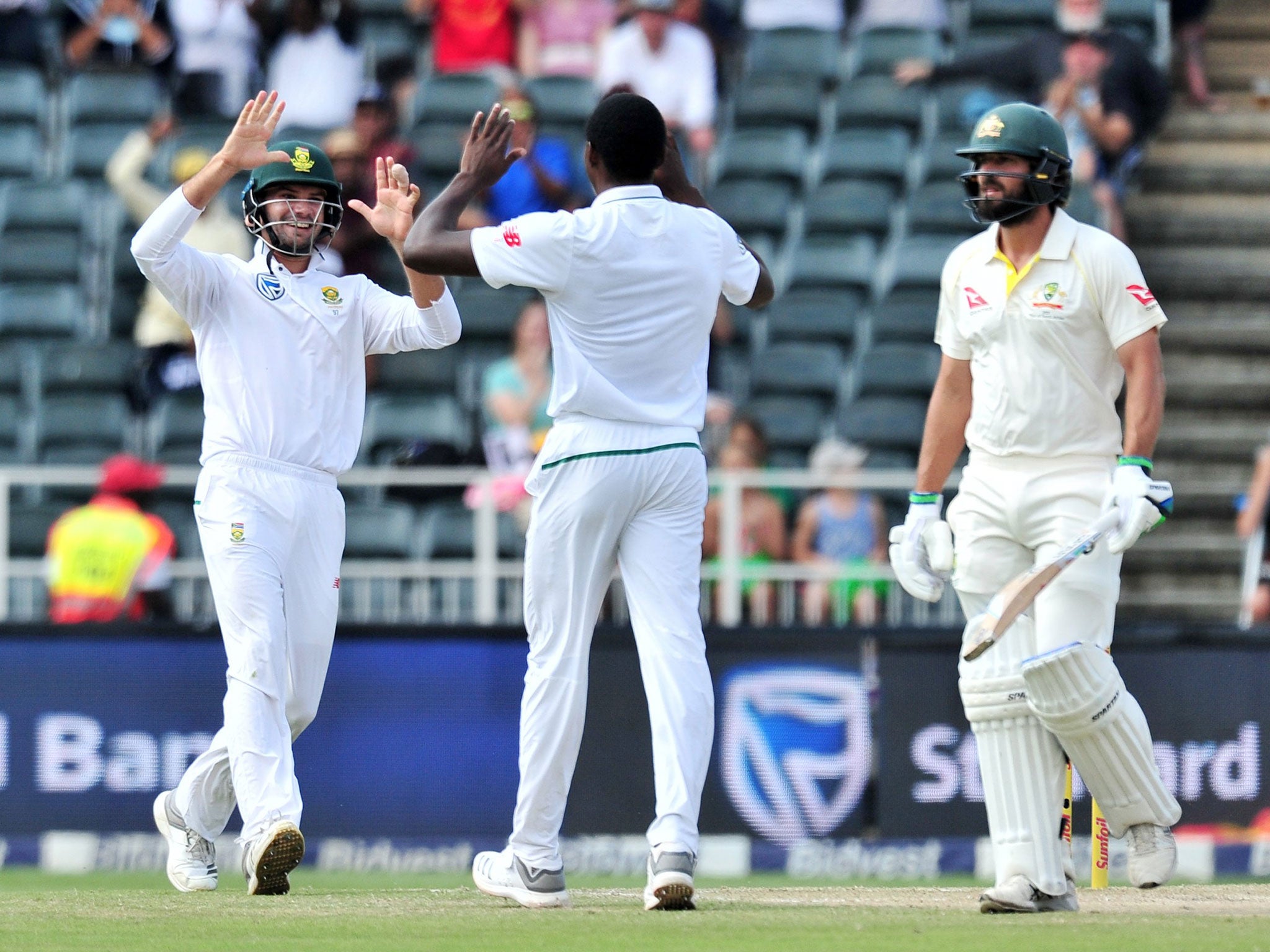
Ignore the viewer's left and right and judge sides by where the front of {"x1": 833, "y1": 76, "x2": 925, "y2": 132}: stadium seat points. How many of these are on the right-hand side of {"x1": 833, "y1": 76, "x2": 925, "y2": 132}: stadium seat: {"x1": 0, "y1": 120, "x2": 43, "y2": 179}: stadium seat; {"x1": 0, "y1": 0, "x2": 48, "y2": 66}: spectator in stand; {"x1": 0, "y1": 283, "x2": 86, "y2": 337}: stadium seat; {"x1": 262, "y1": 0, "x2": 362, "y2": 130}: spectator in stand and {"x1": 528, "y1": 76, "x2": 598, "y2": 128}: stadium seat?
5

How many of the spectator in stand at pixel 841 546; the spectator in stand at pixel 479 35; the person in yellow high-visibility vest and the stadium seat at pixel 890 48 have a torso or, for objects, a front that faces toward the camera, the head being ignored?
3

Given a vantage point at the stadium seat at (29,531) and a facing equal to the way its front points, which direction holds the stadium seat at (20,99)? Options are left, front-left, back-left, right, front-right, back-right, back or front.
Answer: back

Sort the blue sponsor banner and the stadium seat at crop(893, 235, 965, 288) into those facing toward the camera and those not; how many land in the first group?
2

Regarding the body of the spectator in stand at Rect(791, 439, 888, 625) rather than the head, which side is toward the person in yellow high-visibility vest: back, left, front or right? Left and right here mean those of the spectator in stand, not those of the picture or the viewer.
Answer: right

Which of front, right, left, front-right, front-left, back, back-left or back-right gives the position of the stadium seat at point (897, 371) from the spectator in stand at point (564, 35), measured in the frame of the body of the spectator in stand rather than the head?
front-left

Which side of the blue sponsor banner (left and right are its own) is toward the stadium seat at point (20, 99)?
back
